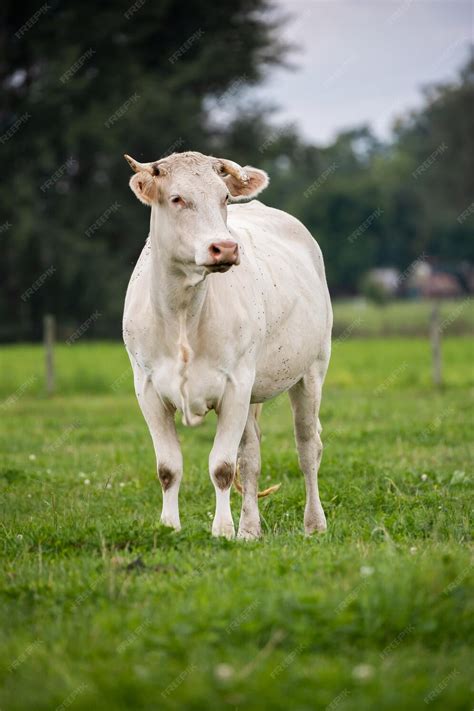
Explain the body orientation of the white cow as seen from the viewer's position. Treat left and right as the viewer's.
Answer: facing the viewer and to the left of the viewer
